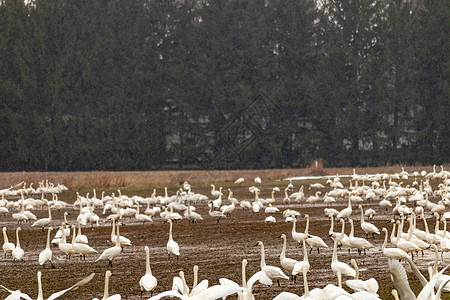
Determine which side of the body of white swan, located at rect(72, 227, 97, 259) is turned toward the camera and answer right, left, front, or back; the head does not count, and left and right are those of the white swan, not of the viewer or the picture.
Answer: left
